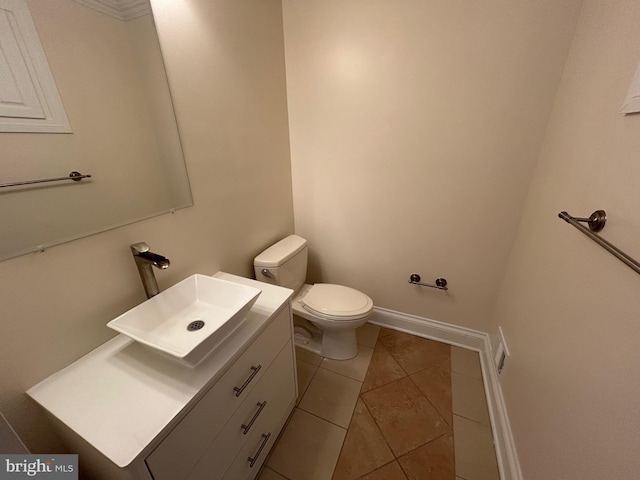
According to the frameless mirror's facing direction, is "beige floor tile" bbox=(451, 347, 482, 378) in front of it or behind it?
in front

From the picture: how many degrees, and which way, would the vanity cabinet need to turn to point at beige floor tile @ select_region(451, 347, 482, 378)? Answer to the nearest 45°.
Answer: approximately 45° to its left

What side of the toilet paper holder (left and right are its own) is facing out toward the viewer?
front

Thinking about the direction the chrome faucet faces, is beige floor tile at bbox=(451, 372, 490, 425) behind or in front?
in front

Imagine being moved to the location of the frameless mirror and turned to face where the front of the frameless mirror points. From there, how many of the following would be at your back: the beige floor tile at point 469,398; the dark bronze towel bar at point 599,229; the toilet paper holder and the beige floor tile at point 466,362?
0

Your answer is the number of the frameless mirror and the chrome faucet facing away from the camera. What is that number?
0

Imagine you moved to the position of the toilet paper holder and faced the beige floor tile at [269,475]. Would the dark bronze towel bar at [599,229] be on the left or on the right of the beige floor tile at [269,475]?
left

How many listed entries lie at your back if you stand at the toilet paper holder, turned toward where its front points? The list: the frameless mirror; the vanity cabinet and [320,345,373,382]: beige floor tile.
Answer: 0

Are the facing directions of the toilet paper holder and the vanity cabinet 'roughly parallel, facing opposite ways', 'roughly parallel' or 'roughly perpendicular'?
roughly perpendicular

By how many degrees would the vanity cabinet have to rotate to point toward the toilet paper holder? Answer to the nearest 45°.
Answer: approximately 45° to its left

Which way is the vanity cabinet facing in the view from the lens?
facing the viewer and to the right of the viewer

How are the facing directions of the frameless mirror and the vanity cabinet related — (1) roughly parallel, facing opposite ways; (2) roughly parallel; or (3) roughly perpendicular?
roughly parallel

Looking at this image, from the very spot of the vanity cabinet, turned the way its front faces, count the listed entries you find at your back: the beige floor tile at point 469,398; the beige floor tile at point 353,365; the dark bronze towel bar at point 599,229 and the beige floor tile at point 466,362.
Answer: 0

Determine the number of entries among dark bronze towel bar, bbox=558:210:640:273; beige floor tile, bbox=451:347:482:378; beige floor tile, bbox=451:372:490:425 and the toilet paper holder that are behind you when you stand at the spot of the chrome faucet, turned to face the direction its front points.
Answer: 0

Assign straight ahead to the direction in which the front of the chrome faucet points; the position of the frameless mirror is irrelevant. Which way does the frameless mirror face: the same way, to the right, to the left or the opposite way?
the same way

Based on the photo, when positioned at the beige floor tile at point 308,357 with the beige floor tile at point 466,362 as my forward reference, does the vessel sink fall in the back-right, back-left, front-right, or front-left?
back-right

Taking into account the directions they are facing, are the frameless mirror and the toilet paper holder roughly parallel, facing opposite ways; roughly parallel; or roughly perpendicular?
roughly perpendicular

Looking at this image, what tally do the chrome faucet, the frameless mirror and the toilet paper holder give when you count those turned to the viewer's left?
0

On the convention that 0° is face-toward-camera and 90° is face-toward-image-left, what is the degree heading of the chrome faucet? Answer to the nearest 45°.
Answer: approximately 315°
